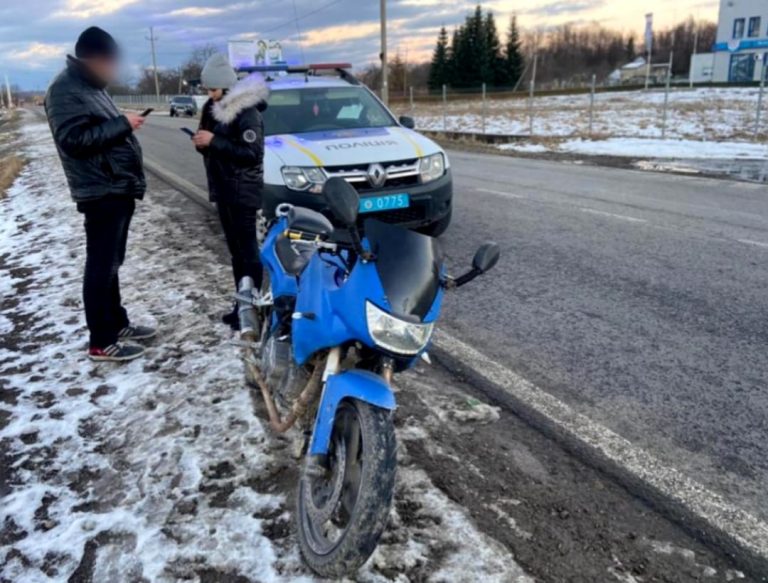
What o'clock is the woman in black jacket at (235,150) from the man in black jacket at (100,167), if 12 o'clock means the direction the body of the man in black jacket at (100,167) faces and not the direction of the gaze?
the woman in black jacket at (235,150) is roughly at 12 o'clock from the man in black jacket at (100,167).

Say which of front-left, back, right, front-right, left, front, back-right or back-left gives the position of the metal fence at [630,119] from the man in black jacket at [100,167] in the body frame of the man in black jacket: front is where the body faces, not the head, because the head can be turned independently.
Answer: front-left

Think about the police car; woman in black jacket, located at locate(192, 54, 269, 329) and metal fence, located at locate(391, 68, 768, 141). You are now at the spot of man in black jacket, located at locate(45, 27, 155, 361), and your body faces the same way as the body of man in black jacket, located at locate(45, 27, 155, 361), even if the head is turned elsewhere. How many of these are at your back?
0

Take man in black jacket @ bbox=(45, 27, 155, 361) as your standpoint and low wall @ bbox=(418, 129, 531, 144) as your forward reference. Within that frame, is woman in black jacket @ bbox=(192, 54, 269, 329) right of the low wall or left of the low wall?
right

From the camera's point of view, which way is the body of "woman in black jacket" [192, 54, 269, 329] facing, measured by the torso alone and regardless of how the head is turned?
to the viewer's left

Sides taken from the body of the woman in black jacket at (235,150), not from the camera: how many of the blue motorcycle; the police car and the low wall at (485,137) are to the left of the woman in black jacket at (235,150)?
1

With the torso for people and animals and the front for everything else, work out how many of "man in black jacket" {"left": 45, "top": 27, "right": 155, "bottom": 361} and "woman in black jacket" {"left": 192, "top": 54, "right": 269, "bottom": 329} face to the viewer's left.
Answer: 1

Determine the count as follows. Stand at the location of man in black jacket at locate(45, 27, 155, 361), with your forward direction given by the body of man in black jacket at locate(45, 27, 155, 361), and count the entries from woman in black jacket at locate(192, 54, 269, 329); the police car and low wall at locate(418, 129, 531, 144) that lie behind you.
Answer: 0

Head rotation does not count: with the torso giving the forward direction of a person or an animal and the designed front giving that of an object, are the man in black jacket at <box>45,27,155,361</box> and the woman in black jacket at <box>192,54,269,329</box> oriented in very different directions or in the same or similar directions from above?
very different directions

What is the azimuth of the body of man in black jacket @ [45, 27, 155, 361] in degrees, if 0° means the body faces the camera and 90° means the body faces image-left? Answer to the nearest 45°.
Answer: approximately 270°

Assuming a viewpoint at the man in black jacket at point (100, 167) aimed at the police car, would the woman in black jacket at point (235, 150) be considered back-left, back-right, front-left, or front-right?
front-right

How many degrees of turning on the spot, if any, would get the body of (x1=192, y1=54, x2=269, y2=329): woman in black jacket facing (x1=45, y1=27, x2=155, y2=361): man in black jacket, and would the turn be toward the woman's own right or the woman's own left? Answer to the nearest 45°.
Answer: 0° — they already face them

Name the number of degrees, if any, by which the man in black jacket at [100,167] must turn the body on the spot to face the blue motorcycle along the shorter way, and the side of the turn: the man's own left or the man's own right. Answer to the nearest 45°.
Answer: approximately 90° to the man's own right

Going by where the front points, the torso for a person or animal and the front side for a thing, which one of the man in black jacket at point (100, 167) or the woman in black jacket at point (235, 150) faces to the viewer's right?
the man in black jacket at point (100, 167)

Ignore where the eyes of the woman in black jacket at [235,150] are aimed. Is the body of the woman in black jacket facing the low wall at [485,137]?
no

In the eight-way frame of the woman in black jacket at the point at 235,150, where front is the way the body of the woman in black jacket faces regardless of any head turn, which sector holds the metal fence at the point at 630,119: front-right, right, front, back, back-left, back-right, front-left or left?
back-right

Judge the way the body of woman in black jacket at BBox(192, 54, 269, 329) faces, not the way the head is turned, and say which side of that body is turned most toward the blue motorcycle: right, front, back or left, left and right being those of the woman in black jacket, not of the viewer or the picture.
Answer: left
